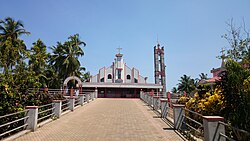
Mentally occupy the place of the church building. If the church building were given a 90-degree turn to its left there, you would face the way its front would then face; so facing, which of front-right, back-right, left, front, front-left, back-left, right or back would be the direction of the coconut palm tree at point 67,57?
back-right

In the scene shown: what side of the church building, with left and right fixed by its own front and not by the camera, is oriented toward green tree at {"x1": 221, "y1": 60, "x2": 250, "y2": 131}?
front

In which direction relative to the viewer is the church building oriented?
toward the camera
